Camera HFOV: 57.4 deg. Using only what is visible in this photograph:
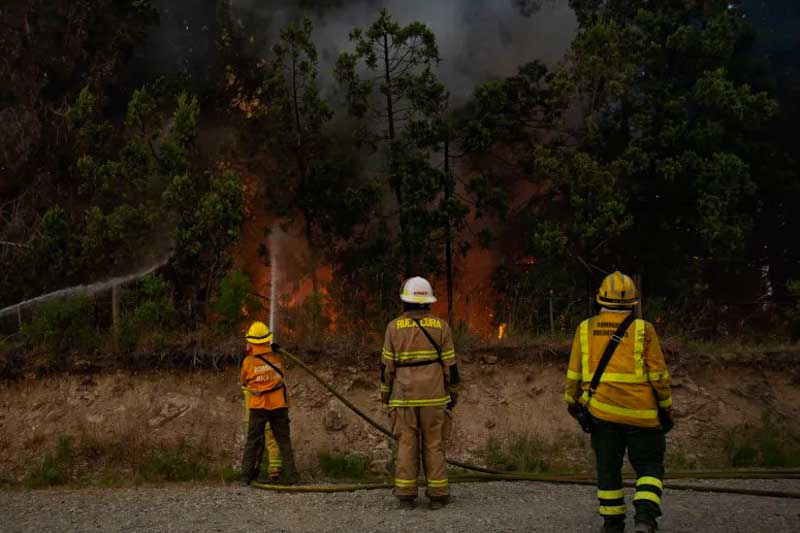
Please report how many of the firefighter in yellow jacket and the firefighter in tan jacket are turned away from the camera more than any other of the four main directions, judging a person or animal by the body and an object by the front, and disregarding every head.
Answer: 2

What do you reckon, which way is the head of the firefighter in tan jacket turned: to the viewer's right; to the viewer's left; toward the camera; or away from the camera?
away from the camera

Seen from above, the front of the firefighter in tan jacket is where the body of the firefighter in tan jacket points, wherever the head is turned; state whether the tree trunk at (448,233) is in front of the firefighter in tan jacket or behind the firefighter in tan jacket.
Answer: in front

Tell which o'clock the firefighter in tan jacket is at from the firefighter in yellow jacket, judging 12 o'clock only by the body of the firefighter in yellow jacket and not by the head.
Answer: The firefighter in tan jacket is roughly at 10 o'clock from the firefighter in yellow jacket.

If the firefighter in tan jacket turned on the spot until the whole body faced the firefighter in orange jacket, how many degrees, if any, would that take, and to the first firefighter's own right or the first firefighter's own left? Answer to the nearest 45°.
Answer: approximately 45° to the first firefighter's own left

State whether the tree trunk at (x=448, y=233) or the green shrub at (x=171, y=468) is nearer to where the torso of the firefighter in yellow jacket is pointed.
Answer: the tree trunk

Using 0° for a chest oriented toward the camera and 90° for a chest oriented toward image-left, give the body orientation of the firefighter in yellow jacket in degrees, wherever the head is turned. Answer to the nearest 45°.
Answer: approximately 180°

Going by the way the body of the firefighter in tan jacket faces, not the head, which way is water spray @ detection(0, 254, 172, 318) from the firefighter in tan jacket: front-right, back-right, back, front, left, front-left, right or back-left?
front-left

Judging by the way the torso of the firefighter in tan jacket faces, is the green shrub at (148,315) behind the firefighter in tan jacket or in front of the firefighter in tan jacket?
in front

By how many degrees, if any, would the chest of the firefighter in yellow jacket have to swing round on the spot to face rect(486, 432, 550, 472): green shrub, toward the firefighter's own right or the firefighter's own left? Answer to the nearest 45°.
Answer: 0° — they already face it

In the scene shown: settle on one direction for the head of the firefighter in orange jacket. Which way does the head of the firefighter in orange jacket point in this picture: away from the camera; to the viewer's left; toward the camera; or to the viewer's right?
away from the camera

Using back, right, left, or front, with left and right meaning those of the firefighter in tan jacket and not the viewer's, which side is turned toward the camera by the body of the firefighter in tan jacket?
back

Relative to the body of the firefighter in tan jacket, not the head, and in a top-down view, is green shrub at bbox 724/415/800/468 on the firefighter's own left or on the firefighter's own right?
on the firefighter's own right
